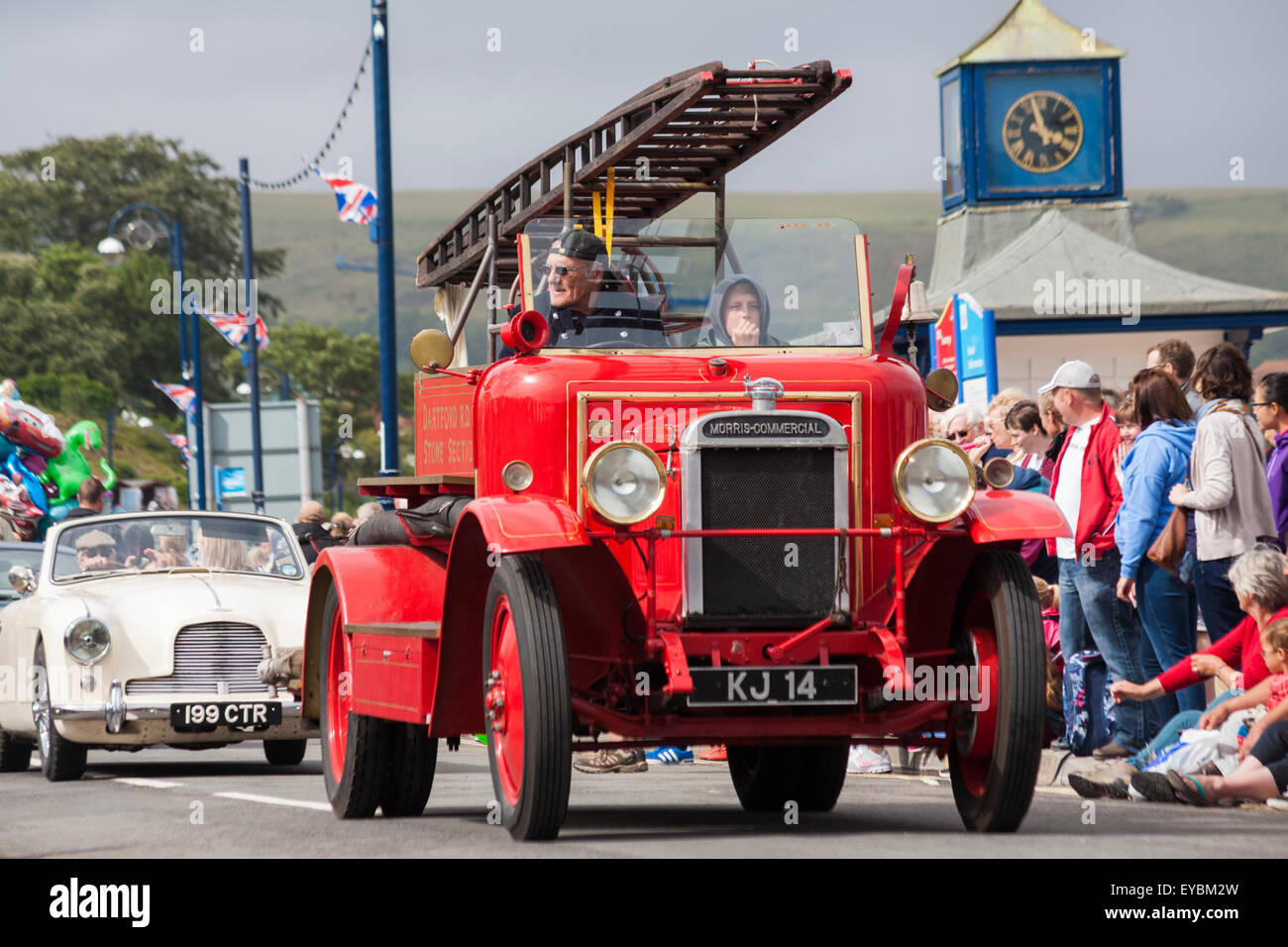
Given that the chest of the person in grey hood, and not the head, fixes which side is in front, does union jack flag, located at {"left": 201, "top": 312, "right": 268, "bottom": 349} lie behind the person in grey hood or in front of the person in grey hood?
behind

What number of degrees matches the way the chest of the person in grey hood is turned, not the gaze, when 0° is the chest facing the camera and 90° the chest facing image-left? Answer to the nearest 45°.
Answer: approximately 0°

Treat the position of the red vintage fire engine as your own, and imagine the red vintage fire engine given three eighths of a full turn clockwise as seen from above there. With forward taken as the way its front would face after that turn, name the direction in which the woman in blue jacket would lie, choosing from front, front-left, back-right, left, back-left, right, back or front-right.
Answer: right

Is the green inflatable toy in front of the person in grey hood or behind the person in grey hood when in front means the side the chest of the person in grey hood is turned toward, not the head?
behind

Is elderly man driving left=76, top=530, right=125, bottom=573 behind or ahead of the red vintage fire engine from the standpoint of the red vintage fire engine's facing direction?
behind

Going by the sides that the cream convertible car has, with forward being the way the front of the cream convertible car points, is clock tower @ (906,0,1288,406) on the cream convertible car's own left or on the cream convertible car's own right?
on the cream convertible car's own left

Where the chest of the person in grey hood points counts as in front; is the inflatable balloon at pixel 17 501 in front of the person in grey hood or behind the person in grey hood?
behind

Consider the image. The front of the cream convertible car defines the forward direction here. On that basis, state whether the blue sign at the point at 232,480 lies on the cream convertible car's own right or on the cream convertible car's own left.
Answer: on the cream convertible car's own left

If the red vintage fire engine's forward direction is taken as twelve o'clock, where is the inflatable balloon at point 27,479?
The inflatable balloon is roughly at 5 o'clock from the red vintage fire engine.

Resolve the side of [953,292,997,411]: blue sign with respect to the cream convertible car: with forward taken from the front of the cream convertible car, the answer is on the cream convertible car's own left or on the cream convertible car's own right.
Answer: on the cream convertible car's own left

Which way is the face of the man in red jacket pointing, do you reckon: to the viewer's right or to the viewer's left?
to the viewer's left

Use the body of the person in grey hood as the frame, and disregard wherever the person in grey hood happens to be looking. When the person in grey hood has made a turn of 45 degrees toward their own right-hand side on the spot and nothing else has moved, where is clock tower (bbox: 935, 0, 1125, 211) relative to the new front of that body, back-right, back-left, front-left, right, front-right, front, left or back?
back-right

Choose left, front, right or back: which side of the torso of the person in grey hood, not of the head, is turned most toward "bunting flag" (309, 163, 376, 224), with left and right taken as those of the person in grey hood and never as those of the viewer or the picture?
back

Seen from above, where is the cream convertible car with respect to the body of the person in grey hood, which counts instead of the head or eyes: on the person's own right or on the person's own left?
on the person's own right
